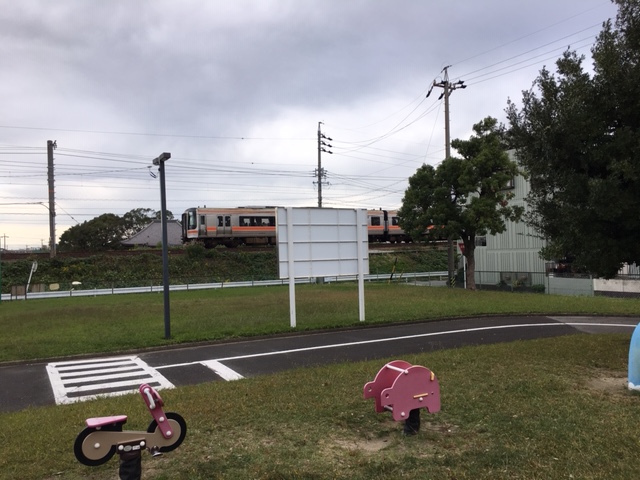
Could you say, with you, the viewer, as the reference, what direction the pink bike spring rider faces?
facing to the right of the viewer

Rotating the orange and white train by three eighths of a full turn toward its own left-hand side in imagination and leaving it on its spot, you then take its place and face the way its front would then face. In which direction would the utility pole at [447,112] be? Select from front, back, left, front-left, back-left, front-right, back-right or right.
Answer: front

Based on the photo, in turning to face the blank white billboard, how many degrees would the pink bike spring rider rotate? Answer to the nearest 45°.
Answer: approximately 45° to its left

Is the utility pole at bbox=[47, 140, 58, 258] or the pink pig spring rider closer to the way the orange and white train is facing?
the utility pole

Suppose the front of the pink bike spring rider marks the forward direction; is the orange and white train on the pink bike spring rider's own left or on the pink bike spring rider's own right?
on the pink bike spring rider's own left

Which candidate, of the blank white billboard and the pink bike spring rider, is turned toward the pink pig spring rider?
the pink bike spring rider

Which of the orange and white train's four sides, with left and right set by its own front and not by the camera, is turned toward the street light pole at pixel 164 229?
left

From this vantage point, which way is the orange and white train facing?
to the viewer's left

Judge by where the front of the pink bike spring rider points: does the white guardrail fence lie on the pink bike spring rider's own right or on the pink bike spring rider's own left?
on the pink bike spring rider's own left

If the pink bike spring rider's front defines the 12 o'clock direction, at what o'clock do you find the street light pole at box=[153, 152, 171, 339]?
The street light pole is roughly at 9 o'clock from the pink bike spring rider.

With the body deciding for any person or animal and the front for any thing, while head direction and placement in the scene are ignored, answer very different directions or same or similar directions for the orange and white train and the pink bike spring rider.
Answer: very different directions
